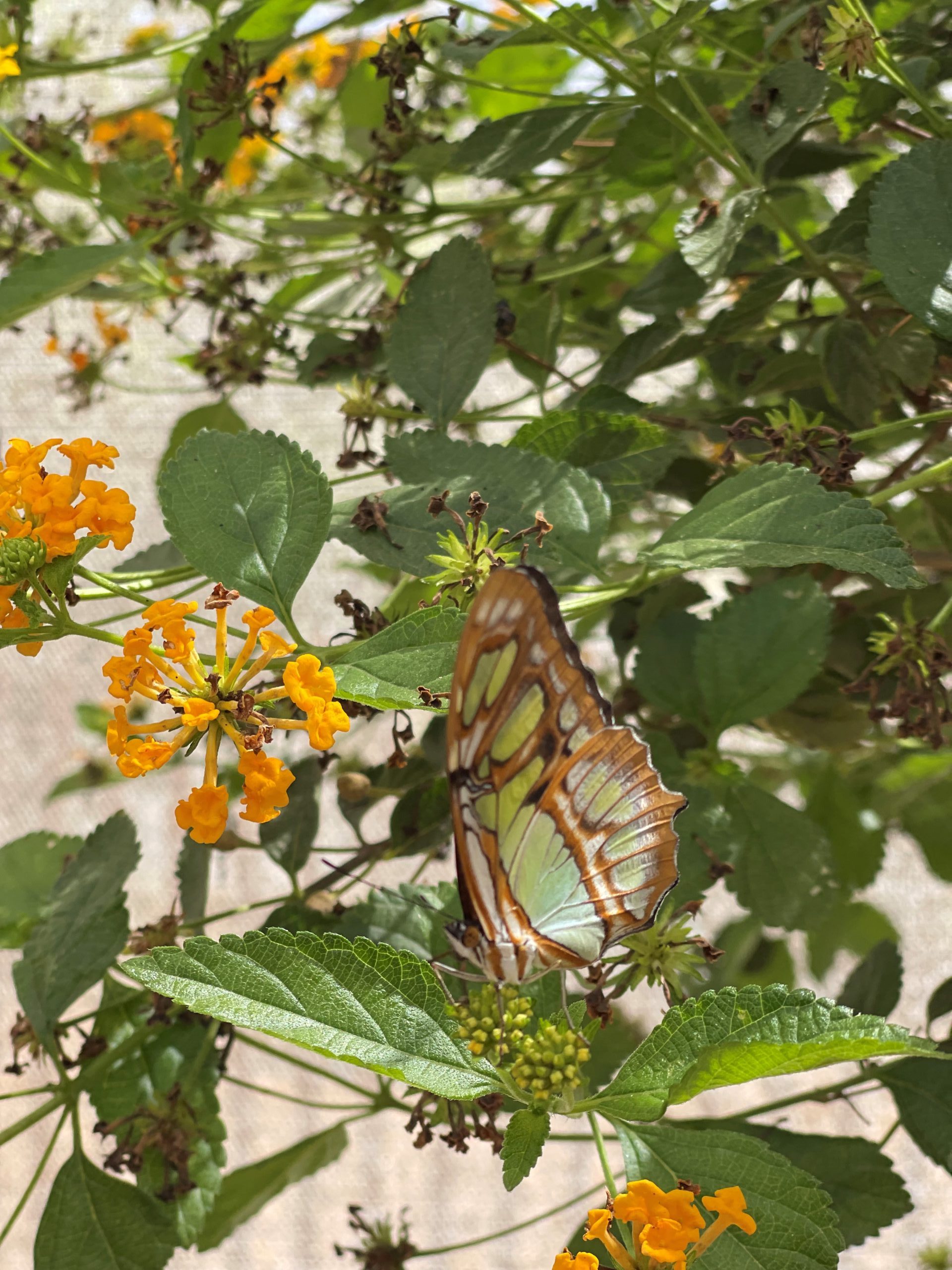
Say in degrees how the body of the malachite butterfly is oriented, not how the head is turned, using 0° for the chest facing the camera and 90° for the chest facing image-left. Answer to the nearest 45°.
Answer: approximately 90°
